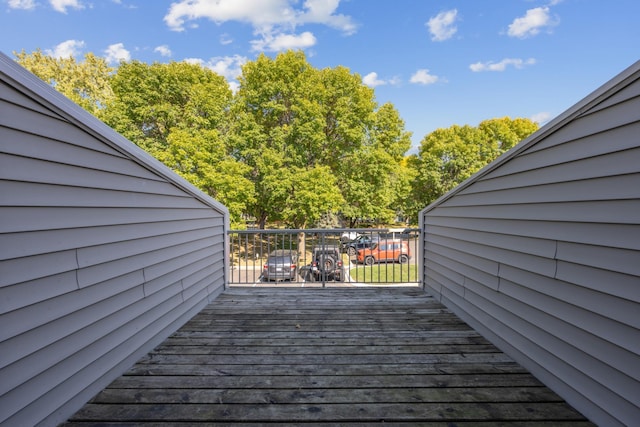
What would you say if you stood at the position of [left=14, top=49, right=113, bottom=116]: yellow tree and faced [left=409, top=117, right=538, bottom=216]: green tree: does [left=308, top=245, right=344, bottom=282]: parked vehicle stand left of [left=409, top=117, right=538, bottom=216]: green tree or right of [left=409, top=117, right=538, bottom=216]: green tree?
right

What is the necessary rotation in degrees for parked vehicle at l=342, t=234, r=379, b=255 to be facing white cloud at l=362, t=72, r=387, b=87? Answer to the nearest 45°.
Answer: approximately 135° to its right

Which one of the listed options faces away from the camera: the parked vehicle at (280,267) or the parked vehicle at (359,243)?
the parked vehicle at (280,267)

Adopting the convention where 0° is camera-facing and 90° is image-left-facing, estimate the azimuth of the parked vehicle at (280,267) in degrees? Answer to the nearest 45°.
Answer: approximately 180°

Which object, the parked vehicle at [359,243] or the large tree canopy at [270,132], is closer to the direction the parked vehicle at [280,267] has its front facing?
the large tree canopy

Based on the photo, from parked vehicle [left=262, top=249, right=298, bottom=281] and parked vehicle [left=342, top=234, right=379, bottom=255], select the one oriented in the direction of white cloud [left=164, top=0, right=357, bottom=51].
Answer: parked vehicle [left=262, top=249, right=298, bottom=281]

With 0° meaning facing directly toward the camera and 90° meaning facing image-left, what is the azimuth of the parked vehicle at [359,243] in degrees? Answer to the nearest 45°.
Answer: approximately 45°

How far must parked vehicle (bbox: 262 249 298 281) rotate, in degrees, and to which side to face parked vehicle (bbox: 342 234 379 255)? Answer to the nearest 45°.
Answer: approximately 90° to its right

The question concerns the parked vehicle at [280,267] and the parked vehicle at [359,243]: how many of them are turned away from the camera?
1

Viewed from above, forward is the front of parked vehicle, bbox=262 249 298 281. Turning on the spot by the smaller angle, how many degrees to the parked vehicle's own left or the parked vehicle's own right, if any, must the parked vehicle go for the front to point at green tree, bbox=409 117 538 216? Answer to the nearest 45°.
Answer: approximately 45° to the parked vehicle's own right
